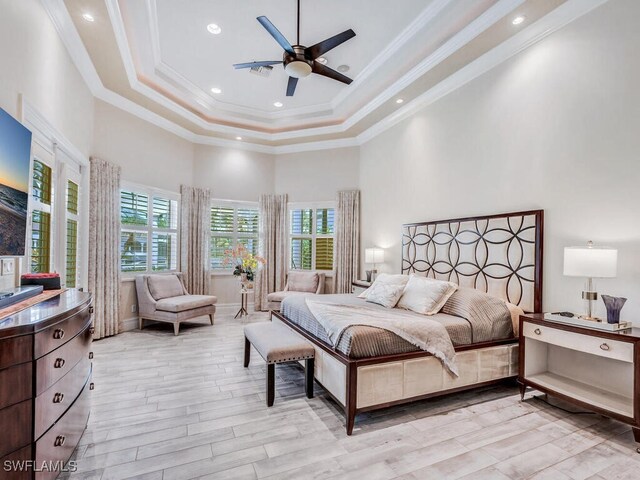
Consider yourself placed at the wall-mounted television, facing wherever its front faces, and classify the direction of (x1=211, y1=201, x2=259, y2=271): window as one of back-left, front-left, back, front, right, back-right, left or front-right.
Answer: front-left

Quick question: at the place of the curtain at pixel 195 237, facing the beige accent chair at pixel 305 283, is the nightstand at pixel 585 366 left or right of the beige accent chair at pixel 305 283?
right

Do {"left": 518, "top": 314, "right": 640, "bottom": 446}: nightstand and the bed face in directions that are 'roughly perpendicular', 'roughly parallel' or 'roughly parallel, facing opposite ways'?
roughly parallel

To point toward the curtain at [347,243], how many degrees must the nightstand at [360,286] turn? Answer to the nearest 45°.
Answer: approximately 135° to its right

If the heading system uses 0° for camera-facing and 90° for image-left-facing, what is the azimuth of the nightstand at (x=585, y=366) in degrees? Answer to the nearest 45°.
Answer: approximately 45°

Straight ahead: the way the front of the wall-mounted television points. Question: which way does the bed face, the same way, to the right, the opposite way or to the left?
the opposite way

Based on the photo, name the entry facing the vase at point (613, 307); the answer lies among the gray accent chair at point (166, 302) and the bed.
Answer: the gray accent chair

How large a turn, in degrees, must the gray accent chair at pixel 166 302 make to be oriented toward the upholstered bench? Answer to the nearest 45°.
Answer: approximately 45° to its right

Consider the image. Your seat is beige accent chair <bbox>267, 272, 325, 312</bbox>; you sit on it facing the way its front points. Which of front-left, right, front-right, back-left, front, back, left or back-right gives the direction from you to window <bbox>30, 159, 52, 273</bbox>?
front

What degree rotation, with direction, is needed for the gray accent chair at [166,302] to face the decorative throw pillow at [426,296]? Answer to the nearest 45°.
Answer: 0° — it already faces it

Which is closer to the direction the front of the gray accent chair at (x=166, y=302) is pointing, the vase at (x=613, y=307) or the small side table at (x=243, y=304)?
the vase

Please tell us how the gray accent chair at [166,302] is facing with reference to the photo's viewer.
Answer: facing the viewer and to the right of the viewer

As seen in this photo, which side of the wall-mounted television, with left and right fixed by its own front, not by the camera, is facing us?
right

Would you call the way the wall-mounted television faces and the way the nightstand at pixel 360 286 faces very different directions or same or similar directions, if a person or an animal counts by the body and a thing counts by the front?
very different directions

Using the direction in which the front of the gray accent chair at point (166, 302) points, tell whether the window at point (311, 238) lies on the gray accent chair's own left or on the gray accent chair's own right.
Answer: on the gray accent chair's own left

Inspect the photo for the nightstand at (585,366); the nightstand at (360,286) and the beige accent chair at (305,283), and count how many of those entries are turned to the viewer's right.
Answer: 0

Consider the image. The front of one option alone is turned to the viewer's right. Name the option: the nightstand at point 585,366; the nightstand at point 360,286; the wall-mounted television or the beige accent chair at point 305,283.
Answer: the wall-mounted television

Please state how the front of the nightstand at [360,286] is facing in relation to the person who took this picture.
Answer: facing the viewer and to the left of the viewer
